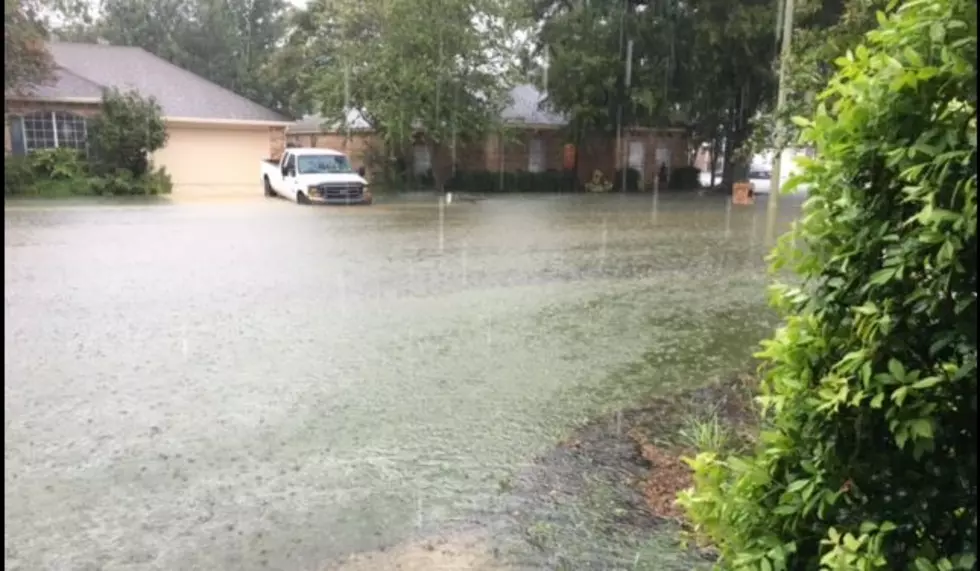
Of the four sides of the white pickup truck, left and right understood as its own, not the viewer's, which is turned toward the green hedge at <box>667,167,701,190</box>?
left

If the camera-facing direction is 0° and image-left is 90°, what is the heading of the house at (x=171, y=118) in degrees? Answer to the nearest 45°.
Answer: approximately 0°

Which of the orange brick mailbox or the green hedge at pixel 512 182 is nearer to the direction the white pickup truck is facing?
the orange brick mailbox

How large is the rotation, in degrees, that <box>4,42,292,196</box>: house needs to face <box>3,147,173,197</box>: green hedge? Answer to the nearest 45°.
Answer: approximately 45° to its right

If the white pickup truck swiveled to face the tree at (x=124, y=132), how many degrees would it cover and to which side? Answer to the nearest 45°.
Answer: approximately 180°

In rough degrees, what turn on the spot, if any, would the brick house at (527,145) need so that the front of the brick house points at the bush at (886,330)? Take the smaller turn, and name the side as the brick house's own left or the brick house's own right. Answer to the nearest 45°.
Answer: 0° — it already faces it

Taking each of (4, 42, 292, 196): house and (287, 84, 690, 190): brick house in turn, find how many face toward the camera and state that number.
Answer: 2

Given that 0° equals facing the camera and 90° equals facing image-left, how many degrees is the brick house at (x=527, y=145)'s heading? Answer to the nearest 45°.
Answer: approximately 0°

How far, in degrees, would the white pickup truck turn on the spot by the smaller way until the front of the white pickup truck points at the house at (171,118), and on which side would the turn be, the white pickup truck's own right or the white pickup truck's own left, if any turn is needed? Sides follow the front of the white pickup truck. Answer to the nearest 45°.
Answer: approximately 180°

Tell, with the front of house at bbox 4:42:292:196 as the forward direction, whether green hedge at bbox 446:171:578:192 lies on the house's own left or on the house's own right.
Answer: on the house's own left

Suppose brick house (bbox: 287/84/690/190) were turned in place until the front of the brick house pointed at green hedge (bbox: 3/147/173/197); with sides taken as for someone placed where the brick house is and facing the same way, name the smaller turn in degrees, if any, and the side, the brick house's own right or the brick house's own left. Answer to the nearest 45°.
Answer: approximately 45° to the brick house's own right
